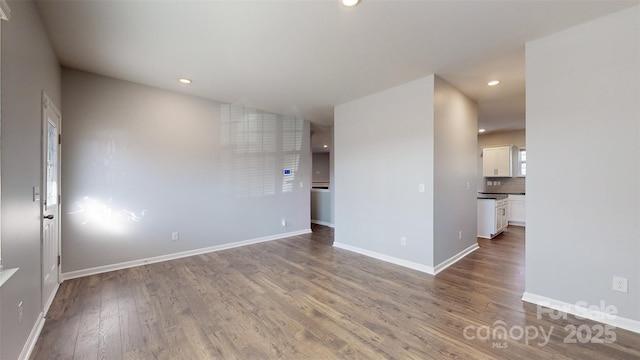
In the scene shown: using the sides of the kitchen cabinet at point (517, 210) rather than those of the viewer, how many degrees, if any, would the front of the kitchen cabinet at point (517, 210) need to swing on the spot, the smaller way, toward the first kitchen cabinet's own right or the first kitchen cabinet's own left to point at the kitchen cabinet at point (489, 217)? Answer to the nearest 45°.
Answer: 0° — it already faces it
